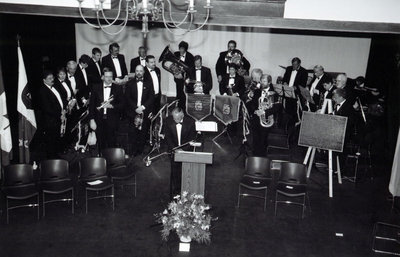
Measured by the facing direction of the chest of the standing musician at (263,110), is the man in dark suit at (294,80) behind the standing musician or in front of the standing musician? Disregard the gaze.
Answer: behind

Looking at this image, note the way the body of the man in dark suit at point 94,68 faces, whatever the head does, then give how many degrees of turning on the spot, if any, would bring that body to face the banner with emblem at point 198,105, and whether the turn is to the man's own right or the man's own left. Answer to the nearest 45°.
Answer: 0° — they already face it

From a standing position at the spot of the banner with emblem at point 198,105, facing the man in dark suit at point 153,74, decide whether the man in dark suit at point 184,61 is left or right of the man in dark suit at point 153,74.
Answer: right

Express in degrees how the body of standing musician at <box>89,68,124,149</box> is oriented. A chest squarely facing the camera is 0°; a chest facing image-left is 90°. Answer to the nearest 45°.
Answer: approximately 0°

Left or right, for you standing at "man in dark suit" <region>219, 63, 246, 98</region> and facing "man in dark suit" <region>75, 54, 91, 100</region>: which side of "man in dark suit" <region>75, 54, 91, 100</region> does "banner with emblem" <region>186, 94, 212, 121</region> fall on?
left
